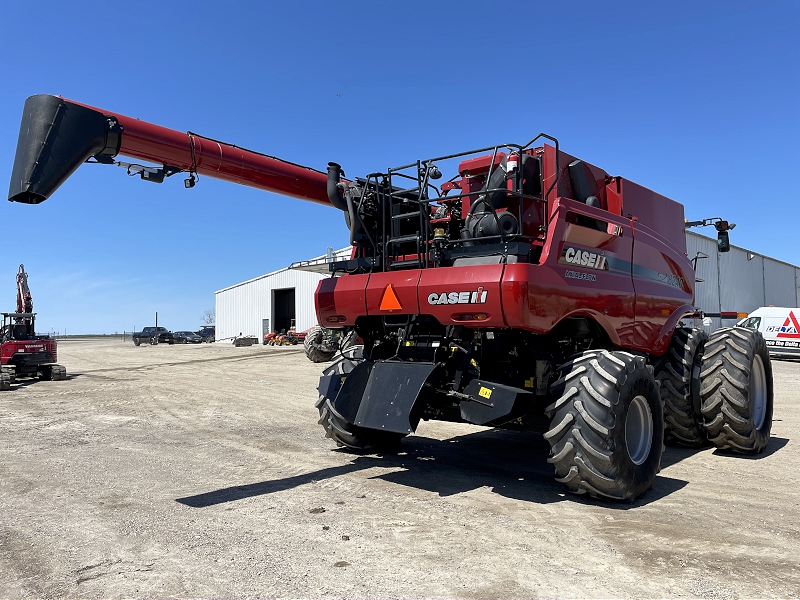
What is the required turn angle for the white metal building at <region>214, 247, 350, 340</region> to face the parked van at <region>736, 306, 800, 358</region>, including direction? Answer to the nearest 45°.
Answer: approximately 45° to its left

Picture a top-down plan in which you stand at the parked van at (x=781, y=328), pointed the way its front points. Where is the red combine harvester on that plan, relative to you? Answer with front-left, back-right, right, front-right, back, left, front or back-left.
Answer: left

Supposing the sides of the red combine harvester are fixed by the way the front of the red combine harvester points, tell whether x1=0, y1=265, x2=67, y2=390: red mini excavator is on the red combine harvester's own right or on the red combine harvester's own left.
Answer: on the red combine harvester's own left

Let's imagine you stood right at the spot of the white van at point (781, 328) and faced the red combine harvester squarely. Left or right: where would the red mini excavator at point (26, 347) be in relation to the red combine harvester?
right

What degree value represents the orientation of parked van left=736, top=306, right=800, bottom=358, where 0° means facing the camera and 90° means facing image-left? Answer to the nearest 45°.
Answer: approximately 90°

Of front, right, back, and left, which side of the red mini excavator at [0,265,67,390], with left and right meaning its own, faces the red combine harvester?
back

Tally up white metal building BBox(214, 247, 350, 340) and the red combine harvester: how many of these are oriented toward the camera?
1

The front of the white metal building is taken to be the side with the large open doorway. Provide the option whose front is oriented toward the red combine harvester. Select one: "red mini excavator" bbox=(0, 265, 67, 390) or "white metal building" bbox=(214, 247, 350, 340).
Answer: the white metal building

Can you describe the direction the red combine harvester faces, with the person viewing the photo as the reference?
facing away from the viewer and to the right of the viewer

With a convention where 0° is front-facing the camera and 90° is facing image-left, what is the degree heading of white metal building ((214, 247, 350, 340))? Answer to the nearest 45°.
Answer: approximately 0°
